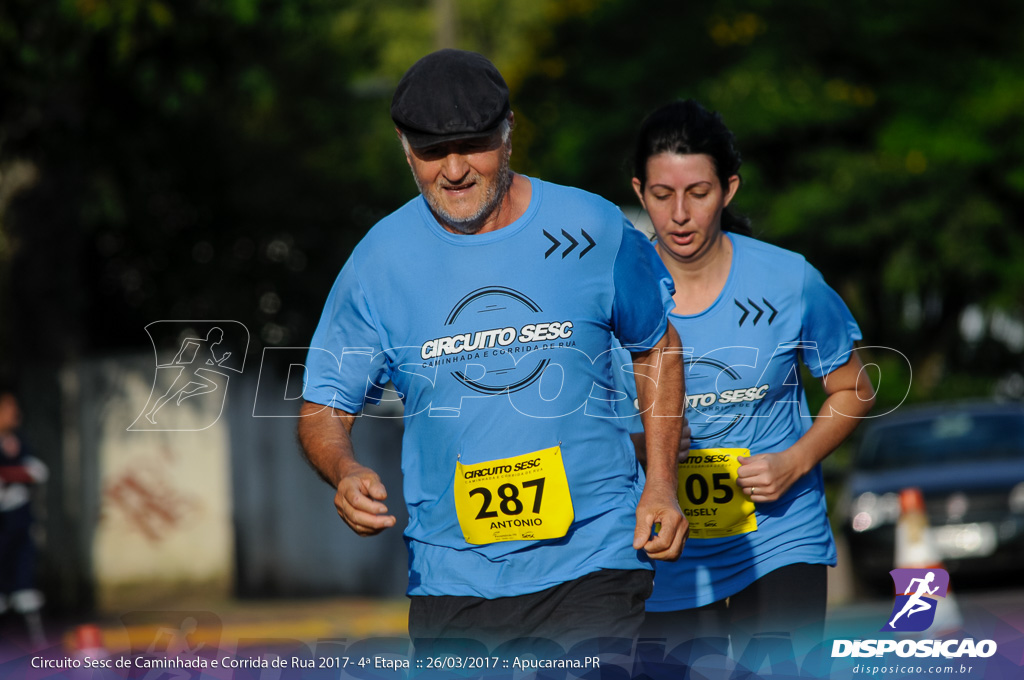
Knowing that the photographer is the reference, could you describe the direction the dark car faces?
facing the viewer

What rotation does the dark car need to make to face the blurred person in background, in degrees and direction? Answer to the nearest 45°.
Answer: approximately 90° to its right

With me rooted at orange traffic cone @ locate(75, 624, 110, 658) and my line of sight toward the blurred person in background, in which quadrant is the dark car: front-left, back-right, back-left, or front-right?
front-right

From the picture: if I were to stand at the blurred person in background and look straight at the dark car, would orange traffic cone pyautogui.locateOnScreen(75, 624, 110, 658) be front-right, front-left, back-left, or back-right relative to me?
front-right

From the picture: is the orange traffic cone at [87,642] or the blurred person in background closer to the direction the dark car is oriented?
the orange traffic cone

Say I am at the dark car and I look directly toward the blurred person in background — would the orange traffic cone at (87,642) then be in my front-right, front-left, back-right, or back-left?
front-left

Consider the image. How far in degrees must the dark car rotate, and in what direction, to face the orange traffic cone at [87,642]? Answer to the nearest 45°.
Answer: approximately 45° to its right

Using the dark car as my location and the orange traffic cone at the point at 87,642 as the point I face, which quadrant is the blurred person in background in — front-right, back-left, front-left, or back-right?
front-right
